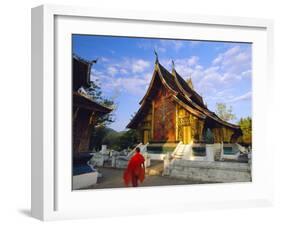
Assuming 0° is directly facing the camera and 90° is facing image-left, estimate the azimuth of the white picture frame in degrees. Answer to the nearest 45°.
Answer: approximately 315°
